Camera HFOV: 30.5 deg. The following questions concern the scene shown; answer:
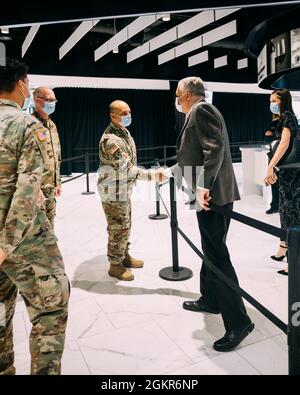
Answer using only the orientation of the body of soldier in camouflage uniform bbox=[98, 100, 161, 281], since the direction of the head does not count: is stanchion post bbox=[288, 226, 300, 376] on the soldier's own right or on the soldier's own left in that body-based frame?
on the soldier's own right

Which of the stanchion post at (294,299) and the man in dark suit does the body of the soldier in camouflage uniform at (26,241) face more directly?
the man in dark suit

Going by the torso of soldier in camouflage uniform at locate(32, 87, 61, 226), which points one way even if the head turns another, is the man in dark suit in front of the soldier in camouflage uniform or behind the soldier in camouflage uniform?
in front

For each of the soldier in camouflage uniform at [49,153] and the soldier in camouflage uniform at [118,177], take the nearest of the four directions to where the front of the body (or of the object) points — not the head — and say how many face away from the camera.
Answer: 0

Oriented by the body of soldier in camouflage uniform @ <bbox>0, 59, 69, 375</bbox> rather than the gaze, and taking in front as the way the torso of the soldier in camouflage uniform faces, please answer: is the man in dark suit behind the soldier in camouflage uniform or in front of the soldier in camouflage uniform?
in front

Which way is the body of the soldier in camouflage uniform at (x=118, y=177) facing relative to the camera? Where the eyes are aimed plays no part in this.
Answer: to the viewer's right

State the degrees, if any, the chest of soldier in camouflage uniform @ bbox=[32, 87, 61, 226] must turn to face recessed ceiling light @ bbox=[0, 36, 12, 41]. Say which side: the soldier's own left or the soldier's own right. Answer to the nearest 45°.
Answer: approximately 135° to the soldier's own left

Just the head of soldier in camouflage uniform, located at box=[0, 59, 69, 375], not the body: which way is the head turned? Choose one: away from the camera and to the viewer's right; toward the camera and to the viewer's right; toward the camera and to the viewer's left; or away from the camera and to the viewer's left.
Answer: away from the camera and to the viewer's right

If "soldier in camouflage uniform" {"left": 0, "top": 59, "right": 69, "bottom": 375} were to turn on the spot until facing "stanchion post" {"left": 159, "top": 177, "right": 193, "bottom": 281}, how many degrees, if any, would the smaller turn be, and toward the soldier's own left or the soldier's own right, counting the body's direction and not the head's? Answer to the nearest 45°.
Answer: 0° — they already face it

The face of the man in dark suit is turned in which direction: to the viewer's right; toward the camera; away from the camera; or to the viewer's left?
to the viewer's left

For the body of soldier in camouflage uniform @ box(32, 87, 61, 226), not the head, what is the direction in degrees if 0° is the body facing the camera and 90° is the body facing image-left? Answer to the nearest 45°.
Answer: approximately 315°

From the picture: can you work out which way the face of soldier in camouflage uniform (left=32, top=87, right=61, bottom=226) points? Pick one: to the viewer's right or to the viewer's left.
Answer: to the viewer's right

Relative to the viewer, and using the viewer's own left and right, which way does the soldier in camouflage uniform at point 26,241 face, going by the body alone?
facing away from the viewer and to the right of the viewer
